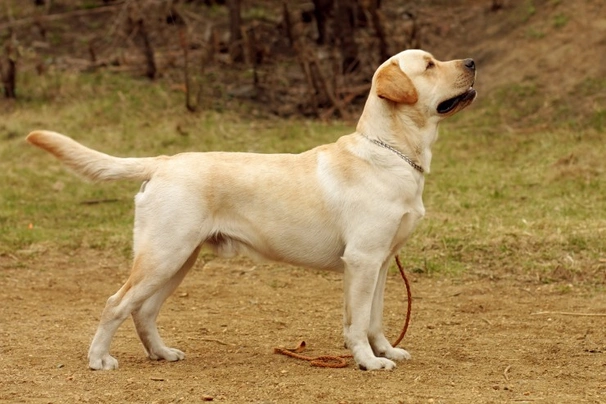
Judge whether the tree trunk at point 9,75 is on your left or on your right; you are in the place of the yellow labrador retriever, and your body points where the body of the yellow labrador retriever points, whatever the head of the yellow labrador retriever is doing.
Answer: on your left

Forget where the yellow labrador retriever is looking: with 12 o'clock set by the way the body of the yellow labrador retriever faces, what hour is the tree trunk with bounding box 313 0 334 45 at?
The tree trunk is roughly at 9 o'clock from the yellow labrador retriever.

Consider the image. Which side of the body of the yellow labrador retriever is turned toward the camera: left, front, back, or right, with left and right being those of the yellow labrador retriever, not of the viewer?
right

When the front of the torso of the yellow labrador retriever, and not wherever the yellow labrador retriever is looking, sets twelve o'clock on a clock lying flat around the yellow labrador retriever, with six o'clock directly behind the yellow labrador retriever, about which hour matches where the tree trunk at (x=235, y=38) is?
The tree trunk is roughly at 9 o'clock from the yellow labrador retriever.
